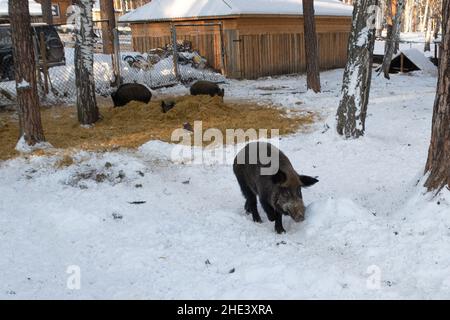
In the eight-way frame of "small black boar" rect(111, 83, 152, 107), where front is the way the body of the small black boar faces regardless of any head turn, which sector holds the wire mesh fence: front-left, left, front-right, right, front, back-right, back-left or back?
right

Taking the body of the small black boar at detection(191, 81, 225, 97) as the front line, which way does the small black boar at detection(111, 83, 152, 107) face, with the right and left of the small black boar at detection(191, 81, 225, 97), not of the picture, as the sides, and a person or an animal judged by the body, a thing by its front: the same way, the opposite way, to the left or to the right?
the opposite way

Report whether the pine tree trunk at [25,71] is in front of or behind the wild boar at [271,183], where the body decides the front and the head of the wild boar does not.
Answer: behind

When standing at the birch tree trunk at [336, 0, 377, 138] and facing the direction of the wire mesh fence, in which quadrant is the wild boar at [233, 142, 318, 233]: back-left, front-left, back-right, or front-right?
back-left

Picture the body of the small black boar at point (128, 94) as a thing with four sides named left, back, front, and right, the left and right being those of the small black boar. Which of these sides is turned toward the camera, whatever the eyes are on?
left

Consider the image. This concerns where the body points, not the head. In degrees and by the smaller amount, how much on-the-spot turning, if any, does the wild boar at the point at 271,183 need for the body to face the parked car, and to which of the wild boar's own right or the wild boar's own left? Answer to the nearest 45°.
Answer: approximately 180°
